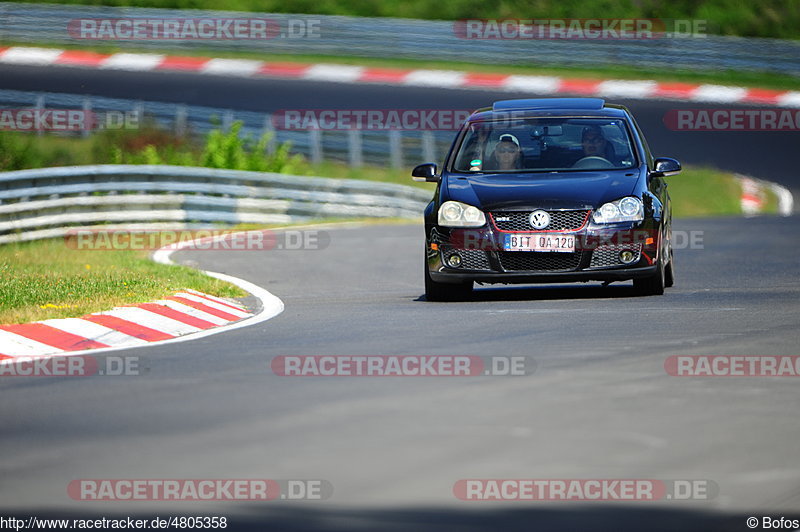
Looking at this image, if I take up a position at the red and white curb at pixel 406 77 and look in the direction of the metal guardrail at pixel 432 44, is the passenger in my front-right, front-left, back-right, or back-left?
back-right

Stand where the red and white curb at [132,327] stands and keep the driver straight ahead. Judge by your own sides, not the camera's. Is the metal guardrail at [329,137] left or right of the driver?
left

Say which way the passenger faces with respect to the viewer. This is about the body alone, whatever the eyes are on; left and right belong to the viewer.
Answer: facing the viewer

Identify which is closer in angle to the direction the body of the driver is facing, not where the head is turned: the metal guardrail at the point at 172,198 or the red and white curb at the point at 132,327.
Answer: the red and white curb

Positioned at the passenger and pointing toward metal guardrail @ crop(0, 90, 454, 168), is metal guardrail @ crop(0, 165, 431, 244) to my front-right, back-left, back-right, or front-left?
front-left

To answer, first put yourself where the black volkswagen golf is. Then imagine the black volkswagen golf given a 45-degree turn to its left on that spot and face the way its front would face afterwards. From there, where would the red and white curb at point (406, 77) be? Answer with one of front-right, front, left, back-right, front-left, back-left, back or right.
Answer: back-left

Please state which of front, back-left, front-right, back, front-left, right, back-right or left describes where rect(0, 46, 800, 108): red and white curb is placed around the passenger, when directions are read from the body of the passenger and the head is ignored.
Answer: back

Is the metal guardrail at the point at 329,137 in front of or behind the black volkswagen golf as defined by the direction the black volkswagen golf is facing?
behind
